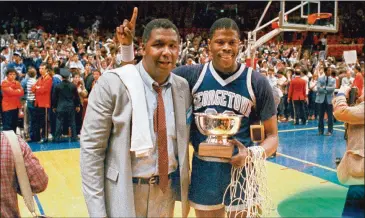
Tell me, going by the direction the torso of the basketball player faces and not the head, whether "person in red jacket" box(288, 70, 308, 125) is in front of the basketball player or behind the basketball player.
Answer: behind

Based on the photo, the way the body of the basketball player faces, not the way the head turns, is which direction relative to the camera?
toward the camera

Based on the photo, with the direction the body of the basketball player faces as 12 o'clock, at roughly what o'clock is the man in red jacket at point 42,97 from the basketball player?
The man in red jacket is roughly at 5 o'clock from the basketball player.

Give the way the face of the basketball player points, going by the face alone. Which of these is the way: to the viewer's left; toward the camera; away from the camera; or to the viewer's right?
toward the camera

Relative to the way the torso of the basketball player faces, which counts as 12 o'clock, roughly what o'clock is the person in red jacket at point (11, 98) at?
The person in red jacket is roughly at 5 o'clock from the basketball player.
